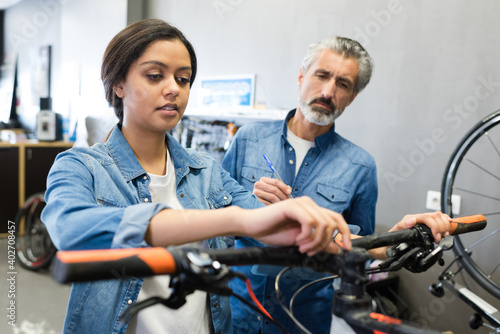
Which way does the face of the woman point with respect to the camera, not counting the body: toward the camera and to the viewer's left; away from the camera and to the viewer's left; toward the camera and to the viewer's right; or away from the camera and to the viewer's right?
toward the camera and to the viewer's right

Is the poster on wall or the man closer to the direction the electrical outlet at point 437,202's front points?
the man

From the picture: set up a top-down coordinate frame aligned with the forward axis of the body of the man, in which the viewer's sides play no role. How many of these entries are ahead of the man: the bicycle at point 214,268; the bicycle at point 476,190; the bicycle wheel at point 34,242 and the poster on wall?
1

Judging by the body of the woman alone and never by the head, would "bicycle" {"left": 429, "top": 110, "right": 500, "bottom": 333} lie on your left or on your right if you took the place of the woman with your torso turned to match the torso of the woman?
on your left

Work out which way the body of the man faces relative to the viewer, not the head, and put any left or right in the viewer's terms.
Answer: facing the viewer

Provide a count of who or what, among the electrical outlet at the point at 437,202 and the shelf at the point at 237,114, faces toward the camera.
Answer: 2

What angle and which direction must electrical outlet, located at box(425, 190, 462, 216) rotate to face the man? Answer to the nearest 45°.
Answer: approximately 45° to its right

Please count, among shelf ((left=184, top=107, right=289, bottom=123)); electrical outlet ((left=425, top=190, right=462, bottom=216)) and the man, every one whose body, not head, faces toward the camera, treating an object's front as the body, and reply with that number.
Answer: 3

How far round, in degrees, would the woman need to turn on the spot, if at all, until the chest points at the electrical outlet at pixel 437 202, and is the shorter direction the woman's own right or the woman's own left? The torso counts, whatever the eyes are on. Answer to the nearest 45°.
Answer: approximately 90° to the woman's own left

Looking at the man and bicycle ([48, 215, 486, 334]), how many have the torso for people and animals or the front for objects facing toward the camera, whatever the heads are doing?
1

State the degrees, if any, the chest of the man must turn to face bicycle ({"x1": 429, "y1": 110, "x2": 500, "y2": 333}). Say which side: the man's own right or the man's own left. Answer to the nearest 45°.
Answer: approximately 135° to the man's own left

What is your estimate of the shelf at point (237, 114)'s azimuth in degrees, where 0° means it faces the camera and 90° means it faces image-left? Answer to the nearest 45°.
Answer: approximately 0°

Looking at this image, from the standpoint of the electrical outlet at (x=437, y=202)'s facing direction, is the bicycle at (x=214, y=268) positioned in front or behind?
in front
